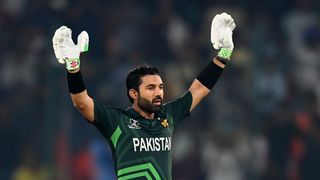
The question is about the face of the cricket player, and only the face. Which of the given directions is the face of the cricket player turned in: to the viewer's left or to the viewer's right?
to the viewer's right

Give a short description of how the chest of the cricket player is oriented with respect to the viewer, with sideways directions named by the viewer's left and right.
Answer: facing the viewer and to the right of the viewer
